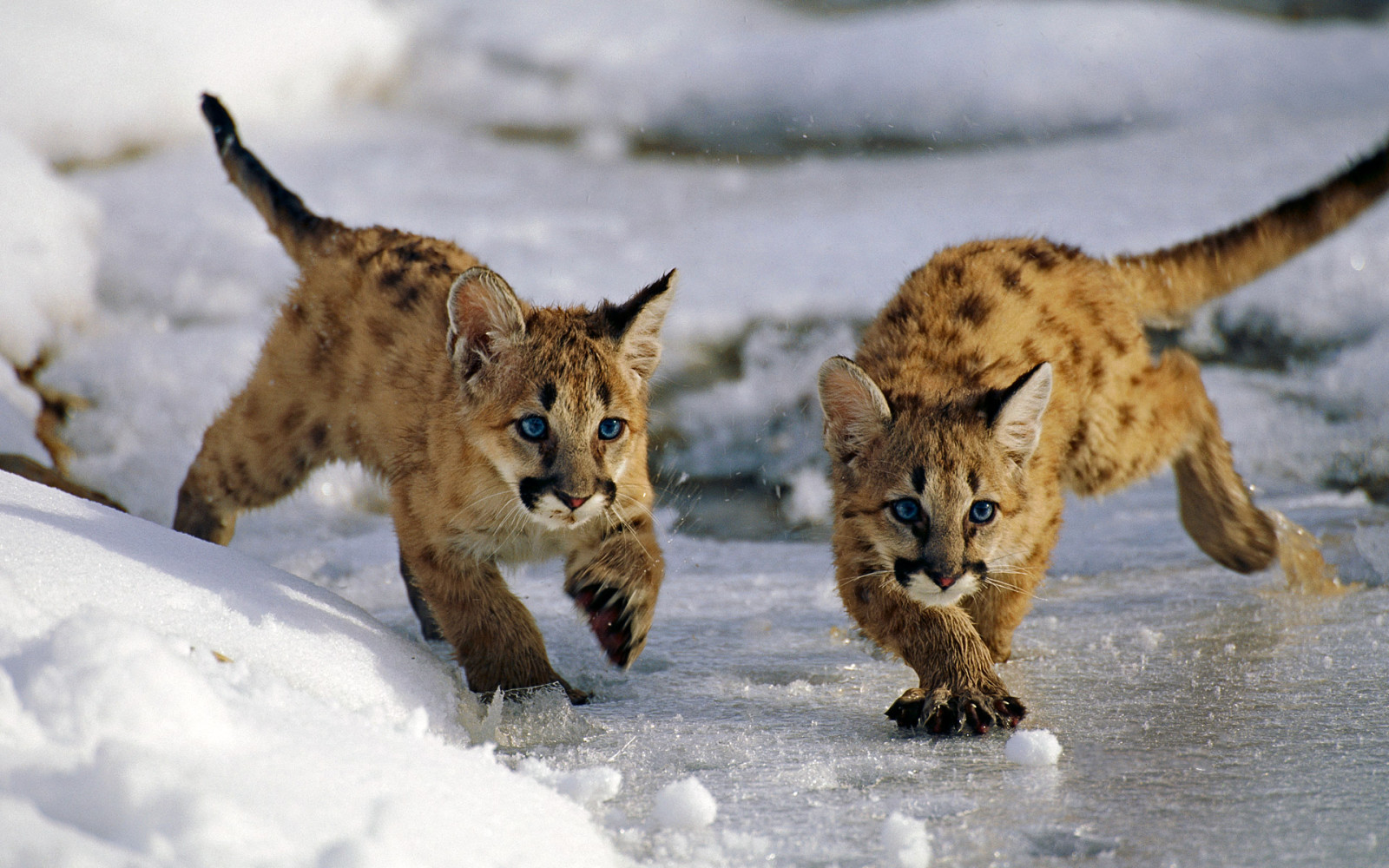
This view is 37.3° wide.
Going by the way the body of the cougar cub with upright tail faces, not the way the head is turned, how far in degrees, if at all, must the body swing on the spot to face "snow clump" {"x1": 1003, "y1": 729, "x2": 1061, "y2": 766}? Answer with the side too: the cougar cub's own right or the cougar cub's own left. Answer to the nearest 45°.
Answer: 0° — it already faces it

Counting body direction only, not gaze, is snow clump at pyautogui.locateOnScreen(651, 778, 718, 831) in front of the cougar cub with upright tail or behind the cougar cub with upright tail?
in front

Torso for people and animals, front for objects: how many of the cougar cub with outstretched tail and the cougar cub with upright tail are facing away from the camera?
0

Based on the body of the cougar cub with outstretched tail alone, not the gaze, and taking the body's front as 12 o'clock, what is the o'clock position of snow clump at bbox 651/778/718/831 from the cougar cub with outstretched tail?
The snow clump is roughly at 11 o'clock from the cougar cub with outstretched tail.

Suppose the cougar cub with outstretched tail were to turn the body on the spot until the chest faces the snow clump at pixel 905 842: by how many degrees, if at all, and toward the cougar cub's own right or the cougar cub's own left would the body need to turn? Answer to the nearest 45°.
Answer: approximately 45° to the cougar cub's own left

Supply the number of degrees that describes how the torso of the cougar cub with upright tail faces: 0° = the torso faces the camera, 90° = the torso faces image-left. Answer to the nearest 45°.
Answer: approximately 315°

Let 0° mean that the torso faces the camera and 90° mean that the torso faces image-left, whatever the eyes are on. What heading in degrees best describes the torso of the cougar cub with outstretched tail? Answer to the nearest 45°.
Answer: approximately 45°
